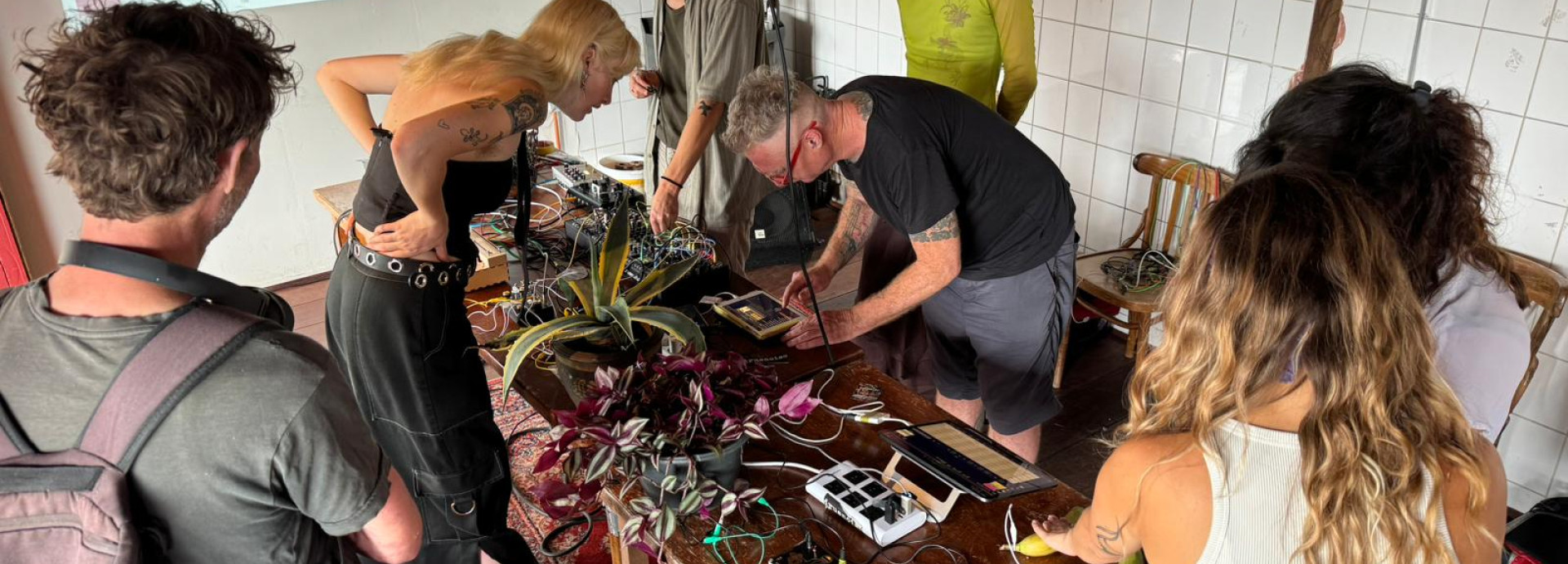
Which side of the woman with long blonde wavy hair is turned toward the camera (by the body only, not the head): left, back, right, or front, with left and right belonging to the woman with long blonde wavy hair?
back

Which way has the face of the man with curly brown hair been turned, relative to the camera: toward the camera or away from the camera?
away from the camera

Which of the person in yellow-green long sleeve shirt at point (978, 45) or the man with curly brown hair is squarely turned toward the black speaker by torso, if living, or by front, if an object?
the man with curly brown hair

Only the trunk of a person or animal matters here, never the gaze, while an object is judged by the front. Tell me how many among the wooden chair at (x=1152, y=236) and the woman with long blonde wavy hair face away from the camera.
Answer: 1

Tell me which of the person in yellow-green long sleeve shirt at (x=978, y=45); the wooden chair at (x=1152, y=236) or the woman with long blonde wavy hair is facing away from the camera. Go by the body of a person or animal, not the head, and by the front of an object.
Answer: the woman with long blonde wavy hair

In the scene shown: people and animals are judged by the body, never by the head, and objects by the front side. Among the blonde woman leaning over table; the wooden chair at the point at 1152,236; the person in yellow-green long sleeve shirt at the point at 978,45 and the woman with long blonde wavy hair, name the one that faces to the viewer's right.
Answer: the blonde woman leaning over table

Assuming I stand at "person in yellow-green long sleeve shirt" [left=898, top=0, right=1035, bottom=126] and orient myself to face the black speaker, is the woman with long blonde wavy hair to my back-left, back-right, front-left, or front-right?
back-left

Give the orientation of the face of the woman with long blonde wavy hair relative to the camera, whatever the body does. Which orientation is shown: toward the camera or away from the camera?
away from the camera

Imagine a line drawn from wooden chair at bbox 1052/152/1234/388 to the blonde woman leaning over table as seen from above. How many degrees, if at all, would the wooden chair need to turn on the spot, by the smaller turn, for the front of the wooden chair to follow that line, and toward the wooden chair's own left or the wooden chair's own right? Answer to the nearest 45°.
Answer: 0° — it already faces them

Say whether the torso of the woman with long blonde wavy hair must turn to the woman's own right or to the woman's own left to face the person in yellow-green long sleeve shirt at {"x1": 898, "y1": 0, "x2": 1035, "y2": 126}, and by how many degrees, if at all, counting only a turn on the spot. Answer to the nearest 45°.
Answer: approximately 45° to the woman's own left

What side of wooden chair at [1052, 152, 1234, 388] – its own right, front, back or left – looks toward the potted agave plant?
front

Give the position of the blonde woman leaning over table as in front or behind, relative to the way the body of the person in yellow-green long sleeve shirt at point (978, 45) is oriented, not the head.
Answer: in front

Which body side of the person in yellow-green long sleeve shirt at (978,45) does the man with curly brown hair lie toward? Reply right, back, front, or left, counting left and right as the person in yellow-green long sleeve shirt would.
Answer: front

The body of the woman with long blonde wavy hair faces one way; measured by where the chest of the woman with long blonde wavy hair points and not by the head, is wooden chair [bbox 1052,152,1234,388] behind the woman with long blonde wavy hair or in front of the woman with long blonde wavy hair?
in front

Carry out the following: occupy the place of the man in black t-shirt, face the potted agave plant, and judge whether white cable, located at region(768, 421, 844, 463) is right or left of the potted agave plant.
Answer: left
